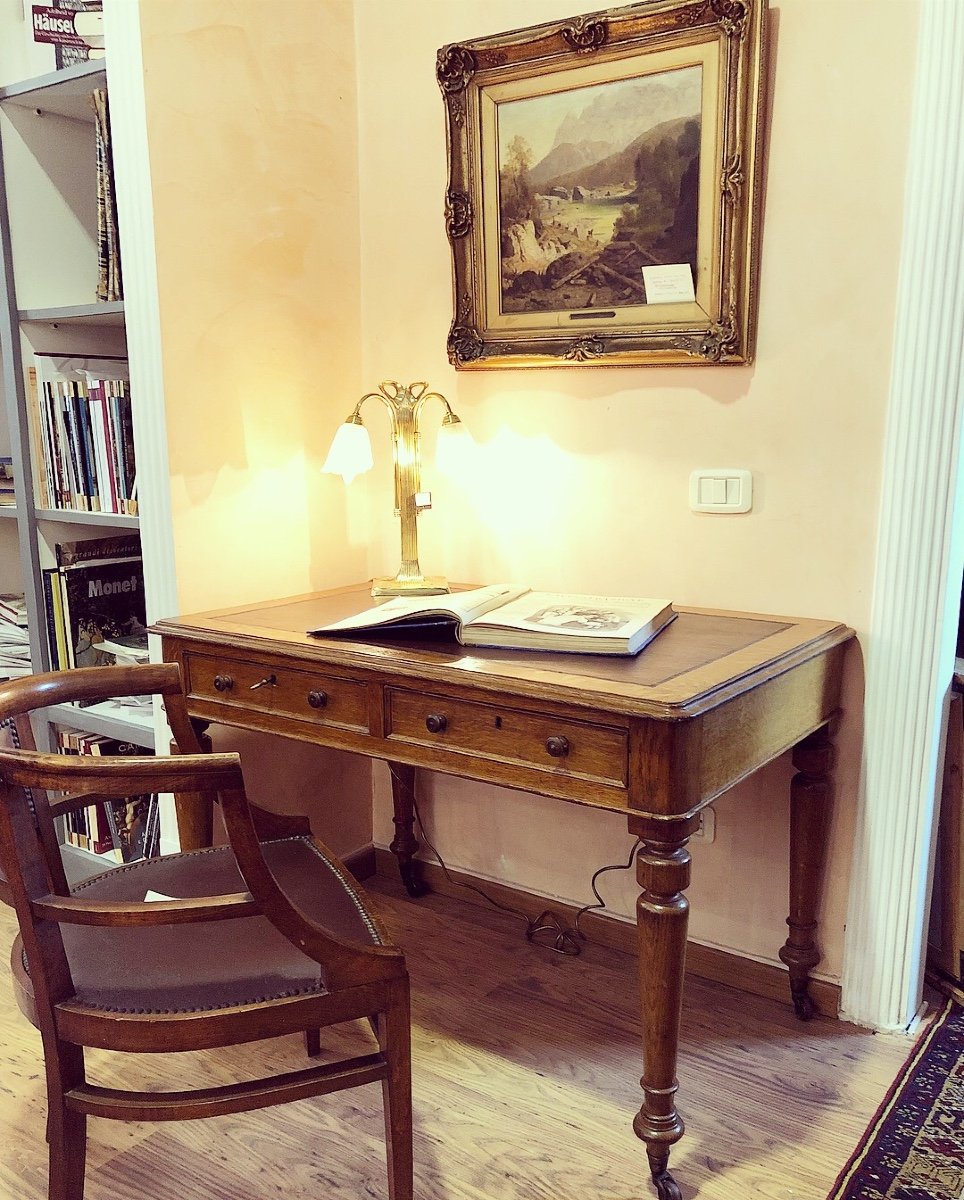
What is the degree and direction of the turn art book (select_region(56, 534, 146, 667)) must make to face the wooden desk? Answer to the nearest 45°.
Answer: approximately 45° to its left

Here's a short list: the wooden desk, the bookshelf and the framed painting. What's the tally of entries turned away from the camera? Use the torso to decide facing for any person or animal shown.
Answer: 0

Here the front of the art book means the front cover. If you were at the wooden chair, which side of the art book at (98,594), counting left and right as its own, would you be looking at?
front

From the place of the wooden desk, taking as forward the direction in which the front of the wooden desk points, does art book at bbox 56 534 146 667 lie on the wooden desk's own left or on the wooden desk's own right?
on the wooden desk's own right

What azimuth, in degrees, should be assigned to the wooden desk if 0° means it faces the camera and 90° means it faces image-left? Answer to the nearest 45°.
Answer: approximately 45°

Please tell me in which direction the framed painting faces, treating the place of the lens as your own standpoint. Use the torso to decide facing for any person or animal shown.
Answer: facing the viewer and to the left of the viewer

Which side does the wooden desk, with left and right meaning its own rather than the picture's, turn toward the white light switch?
back

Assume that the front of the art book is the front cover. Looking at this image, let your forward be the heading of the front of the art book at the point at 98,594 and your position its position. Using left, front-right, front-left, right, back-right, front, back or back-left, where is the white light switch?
front-left

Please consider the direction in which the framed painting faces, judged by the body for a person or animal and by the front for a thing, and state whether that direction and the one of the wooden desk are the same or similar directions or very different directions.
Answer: same or similar directions

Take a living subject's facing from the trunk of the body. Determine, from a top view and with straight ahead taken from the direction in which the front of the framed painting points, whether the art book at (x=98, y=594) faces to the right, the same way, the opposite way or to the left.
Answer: to the left
